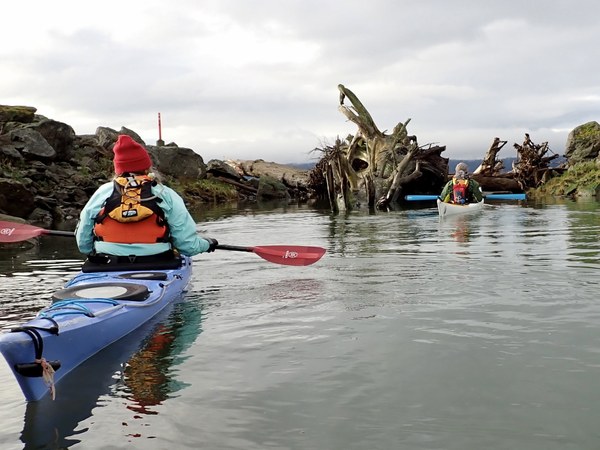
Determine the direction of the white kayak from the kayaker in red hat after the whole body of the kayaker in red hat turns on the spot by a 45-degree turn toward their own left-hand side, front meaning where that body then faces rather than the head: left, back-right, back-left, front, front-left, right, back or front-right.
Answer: right

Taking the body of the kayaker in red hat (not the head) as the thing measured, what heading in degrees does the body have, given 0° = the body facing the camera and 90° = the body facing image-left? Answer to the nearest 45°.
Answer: approximately 180°

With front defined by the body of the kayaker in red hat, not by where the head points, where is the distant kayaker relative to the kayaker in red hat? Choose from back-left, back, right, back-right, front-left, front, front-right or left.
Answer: front-right
